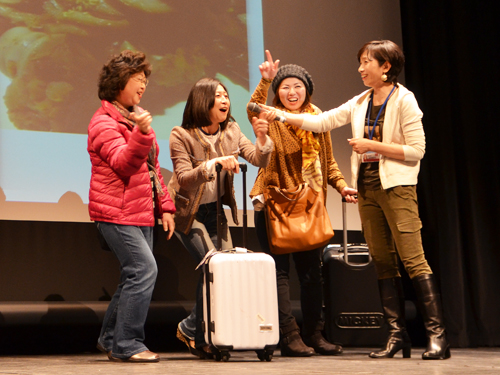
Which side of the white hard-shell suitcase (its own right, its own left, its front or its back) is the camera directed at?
front

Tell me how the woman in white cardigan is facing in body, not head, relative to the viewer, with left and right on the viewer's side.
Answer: facing the viewer and to the left of the viewer

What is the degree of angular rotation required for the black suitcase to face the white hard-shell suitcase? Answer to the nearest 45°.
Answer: approximately 45° to its right

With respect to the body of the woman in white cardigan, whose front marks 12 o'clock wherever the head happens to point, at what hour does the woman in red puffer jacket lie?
The woman in red puffer jacket is roughly at 1 o'clock from the woman in white cardigan.

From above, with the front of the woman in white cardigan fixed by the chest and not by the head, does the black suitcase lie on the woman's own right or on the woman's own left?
on the woman's own right

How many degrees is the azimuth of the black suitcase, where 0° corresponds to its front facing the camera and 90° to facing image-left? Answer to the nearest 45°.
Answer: approximately 0°

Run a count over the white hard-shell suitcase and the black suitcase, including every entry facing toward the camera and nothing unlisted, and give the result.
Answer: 2

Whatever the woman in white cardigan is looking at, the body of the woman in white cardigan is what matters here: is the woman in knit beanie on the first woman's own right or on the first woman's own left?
on the first woman's own right

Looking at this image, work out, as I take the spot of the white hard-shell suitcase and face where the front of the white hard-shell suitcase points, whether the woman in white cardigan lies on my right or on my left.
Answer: on my left

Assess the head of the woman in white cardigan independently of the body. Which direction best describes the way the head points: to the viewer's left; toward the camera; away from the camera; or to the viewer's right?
to the viewer's left
